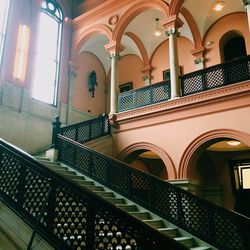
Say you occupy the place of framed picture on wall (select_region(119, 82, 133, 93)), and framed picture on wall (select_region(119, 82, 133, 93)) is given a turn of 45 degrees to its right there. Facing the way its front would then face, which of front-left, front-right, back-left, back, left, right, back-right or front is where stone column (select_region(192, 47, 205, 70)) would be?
back-left

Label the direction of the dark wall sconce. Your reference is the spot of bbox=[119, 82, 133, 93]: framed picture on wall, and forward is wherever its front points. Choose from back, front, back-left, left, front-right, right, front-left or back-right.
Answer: front-right

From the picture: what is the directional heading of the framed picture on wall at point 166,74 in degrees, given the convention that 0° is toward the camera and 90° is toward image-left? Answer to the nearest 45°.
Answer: approximately 45°

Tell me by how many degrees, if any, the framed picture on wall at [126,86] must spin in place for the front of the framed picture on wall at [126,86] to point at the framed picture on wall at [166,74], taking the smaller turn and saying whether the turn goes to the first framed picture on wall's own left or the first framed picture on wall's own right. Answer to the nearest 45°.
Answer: approximately 90° to the first framed picture on wall's own left

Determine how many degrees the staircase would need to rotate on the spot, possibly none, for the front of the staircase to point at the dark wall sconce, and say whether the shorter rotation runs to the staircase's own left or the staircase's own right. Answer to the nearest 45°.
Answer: approximately 135° to the staircase's own left

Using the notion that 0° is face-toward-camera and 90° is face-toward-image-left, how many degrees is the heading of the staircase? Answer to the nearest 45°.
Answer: approximately 315°
